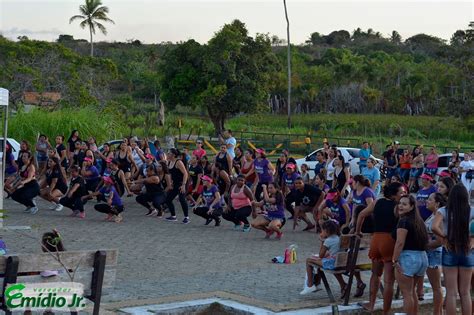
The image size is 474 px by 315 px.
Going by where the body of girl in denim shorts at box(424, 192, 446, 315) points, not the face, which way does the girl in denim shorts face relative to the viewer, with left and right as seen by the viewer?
facing to the left of the viewer

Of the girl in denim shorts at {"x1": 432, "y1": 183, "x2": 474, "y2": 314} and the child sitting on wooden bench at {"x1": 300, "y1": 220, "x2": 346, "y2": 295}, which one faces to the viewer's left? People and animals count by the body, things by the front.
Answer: the child sitting on wooden bench

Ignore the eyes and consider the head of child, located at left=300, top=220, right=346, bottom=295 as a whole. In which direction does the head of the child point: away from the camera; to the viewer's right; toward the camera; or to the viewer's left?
to the viewer's left

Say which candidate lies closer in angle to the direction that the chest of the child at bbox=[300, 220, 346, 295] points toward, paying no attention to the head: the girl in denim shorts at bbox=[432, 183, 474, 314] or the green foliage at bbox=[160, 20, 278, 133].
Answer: the green foliage

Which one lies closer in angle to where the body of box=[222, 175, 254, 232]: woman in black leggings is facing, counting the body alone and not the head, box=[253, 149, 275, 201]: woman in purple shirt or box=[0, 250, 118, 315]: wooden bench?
the wooden bench

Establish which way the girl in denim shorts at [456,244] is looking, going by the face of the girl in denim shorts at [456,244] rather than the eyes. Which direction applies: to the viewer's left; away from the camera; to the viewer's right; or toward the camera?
away from the camera

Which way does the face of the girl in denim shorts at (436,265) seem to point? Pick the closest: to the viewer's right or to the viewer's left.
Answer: to the viewer's left

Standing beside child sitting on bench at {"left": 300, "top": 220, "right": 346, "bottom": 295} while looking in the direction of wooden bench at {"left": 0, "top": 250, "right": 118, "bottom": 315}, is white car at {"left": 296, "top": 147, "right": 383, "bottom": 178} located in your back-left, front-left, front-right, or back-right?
back-right

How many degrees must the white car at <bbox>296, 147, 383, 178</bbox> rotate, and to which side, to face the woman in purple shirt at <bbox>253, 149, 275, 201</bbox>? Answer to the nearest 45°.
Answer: approximately 90° to its left

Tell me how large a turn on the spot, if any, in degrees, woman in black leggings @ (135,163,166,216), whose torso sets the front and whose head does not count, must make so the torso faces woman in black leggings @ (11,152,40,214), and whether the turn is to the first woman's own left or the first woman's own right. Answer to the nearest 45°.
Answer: approximately 45° to the first woman's own right

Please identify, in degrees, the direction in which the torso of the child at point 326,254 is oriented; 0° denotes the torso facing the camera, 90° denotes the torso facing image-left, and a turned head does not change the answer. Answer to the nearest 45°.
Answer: approximately 90°

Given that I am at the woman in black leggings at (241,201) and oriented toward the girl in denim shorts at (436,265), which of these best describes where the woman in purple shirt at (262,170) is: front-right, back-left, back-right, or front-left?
back-left
